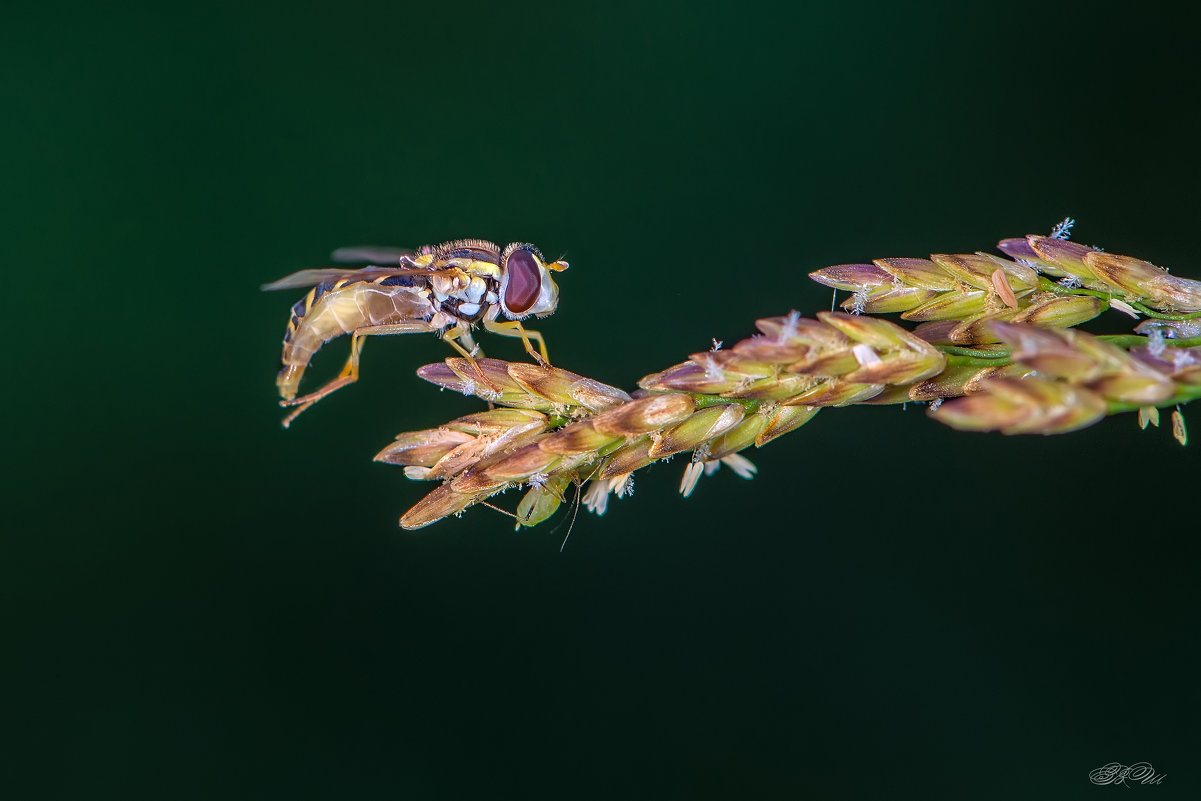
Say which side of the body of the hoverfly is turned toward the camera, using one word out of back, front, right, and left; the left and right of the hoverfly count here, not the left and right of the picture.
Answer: right
